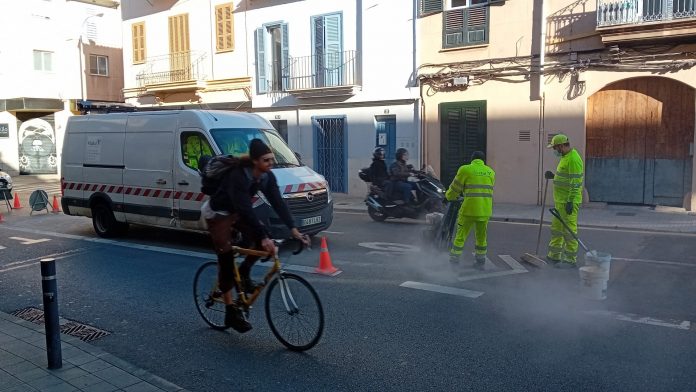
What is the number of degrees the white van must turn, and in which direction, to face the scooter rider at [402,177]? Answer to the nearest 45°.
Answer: approximately 45° to its left

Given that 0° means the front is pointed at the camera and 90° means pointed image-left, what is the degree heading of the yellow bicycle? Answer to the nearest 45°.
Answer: approximately 315°

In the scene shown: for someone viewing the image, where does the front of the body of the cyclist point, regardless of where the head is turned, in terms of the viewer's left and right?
facing the viewer and to the right of the viewer

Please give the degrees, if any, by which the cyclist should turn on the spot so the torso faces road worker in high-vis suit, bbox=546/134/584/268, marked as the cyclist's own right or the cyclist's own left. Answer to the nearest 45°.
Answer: approximately 90° to the cyclist's own left

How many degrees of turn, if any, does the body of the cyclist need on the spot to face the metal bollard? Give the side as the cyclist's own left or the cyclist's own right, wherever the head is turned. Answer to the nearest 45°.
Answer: approximately 135° to the cyclist's own right

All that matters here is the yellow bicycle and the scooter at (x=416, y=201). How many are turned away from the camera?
0

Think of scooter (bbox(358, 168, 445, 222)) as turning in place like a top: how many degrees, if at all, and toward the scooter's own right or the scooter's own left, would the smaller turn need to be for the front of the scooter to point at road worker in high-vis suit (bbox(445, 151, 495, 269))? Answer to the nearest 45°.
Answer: approximately 90° to the scooter's own right

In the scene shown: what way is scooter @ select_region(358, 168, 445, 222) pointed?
to the viewer's right

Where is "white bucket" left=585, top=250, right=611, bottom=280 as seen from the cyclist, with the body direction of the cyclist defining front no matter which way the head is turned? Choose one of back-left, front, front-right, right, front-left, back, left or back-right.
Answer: front-left

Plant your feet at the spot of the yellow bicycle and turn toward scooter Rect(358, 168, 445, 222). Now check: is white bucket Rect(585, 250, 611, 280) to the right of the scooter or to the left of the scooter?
right

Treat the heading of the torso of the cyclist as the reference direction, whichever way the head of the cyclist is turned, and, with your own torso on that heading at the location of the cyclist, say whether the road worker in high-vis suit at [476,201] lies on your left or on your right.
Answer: on your left
